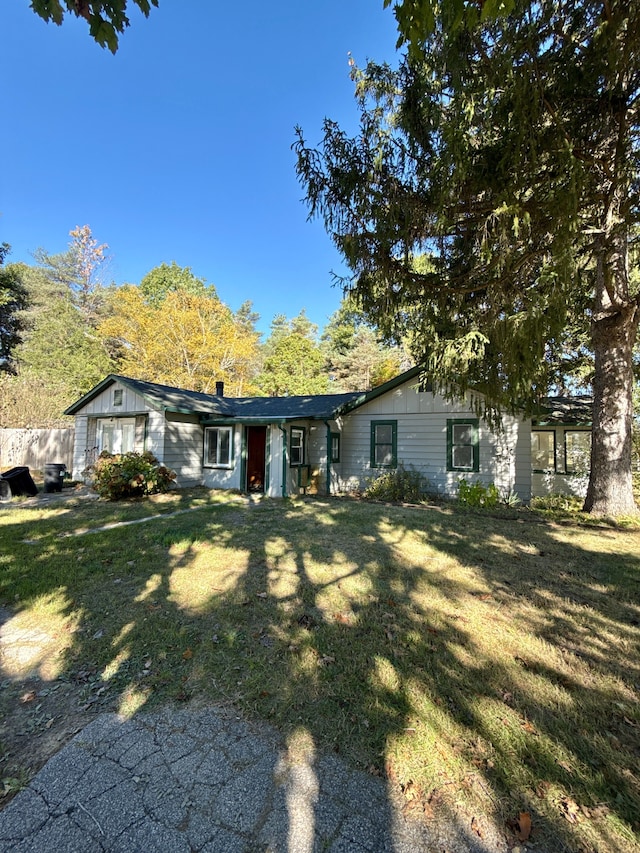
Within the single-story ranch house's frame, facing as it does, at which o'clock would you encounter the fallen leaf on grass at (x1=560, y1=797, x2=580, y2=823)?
The fallen leaf on grass is roughly at 12 o'clock from the single-story ranch house.

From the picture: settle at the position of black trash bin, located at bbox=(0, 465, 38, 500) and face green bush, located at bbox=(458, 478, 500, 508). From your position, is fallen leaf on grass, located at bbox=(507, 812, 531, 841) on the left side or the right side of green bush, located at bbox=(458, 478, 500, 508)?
right

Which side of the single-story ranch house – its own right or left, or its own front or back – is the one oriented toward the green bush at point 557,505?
left

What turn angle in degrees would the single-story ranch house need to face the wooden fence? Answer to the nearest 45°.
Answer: approximately 90° to its right

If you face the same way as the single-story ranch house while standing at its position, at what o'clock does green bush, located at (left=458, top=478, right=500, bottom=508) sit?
The green bush is roughly at 10 o'clock from the single-story ranch house.

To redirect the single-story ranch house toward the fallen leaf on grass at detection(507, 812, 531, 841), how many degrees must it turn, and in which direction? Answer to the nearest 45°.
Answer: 0° — it already faces it

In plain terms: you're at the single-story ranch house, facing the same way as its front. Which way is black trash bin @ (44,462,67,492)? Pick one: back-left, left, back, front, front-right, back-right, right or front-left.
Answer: right

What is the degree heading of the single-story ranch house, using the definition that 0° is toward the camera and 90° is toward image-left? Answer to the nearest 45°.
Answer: approximately 0°
